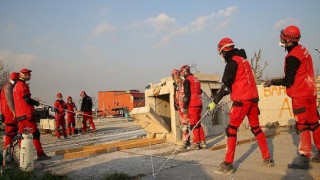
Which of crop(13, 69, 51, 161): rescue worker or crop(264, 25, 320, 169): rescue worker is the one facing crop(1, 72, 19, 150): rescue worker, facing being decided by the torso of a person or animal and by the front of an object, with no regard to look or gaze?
crop(264, 25, 320, 169): rescue worker

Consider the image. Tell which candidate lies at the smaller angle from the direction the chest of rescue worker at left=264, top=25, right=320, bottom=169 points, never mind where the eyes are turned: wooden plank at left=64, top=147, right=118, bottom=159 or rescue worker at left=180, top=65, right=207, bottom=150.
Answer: the wooden plank

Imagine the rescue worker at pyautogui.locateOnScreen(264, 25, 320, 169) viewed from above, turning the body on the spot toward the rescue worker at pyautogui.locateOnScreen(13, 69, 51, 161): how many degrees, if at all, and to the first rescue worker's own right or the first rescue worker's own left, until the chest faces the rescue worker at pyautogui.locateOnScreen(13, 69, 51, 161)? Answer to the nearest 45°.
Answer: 0° — they already face them

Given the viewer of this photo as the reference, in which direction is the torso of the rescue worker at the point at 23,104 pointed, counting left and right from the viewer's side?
facing to the right of the viewer

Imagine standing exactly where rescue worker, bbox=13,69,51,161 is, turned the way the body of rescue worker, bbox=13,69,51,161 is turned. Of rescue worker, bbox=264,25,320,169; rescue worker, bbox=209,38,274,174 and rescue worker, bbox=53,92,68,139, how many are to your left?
1

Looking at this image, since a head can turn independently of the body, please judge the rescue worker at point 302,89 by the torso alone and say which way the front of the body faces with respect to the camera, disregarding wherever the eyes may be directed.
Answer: to the viewer's left

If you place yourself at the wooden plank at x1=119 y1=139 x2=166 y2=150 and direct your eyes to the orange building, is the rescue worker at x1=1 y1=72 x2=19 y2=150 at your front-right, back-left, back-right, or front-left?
back-left

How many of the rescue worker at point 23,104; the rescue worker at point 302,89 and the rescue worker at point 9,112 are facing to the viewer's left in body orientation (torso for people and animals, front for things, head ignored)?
1

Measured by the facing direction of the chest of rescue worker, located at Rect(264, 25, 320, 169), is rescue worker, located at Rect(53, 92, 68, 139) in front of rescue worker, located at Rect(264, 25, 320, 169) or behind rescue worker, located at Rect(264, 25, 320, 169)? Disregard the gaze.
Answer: in front

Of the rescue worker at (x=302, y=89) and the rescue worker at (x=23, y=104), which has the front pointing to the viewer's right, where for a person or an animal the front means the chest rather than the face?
the rescue worker at (x=23, y=104)

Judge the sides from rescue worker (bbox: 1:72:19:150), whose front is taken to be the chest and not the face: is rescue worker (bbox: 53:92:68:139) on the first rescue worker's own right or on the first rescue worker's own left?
on the first rescue worker's own left

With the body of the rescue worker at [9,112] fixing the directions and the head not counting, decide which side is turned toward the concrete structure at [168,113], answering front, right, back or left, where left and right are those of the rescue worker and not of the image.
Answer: front

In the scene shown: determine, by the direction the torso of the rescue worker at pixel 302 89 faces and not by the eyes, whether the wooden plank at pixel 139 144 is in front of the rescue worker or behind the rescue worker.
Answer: in front

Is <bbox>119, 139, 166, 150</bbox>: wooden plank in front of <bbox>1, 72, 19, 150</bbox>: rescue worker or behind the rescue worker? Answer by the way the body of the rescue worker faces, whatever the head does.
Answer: in front

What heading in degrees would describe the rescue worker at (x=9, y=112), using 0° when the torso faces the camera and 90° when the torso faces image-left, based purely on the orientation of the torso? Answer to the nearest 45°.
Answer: approximately 270°
